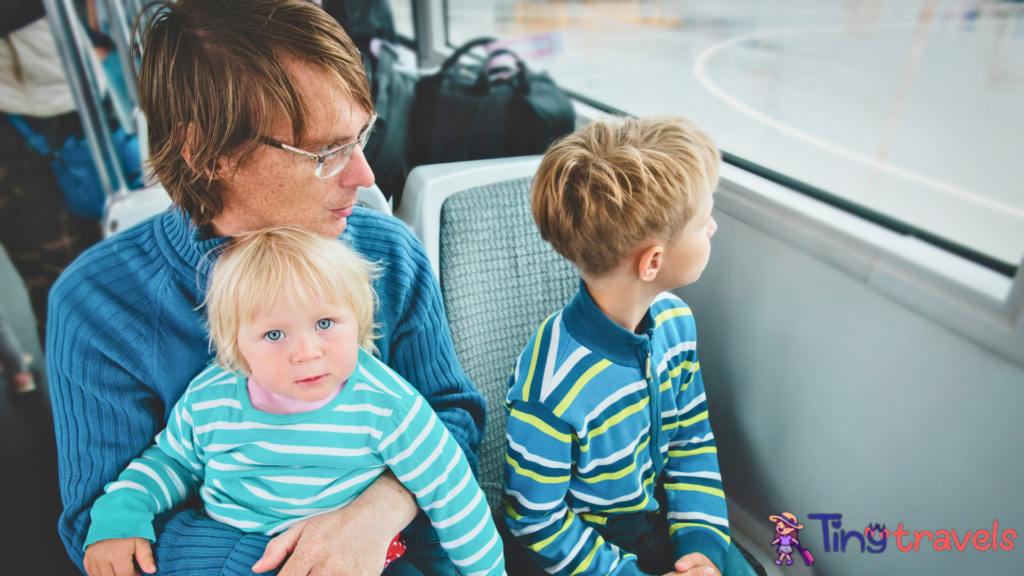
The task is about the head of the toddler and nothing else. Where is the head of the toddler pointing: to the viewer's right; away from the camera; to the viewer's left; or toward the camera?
toward the camera

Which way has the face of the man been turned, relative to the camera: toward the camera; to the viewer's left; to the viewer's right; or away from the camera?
to the viewer's right

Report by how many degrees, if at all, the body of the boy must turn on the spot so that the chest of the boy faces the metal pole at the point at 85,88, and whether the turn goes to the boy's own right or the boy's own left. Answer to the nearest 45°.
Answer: approximately 180°

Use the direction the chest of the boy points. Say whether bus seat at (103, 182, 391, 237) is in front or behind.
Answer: behind

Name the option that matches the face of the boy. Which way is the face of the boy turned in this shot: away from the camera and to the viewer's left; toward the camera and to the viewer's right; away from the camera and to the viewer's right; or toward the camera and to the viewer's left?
away from the camera and to the viewer's right

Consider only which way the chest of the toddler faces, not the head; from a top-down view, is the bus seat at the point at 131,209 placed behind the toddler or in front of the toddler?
behind

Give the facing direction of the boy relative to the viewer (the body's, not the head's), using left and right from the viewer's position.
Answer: facing the viewer and to the right of the viewer

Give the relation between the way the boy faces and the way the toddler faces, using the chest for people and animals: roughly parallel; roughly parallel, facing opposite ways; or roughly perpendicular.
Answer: roughly parallel

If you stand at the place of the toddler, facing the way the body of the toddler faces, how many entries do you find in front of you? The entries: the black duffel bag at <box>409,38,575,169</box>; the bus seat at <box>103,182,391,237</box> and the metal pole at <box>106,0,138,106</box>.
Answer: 0

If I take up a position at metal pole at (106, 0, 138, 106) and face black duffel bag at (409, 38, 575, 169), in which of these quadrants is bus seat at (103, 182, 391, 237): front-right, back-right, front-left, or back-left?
front-right

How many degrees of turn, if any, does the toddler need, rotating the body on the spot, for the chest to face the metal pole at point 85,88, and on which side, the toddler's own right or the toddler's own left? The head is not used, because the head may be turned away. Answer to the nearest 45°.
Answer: approximately 180°

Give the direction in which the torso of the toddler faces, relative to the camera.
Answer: toward the camera

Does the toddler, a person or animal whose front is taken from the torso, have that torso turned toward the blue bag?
no

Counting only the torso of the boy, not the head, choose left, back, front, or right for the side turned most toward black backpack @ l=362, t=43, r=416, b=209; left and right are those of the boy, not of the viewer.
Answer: back

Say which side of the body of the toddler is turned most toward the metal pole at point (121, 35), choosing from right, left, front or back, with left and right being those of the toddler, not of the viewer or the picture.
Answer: back
